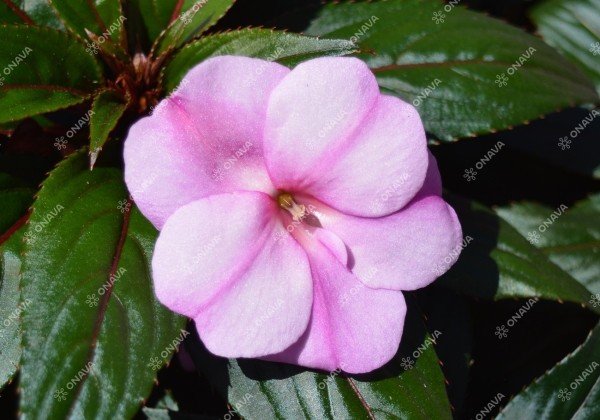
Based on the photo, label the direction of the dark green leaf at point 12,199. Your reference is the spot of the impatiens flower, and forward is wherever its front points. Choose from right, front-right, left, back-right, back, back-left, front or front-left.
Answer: back-right

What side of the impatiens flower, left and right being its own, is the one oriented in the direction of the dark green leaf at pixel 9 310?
right

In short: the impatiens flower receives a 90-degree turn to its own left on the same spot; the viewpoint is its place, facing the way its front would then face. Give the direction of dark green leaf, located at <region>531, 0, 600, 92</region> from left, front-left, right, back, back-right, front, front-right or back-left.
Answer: front-left

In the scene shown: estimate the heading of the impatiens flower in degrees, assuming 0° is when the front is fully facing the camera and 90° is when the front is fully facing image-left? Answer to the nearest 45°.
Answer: approximately 0°
